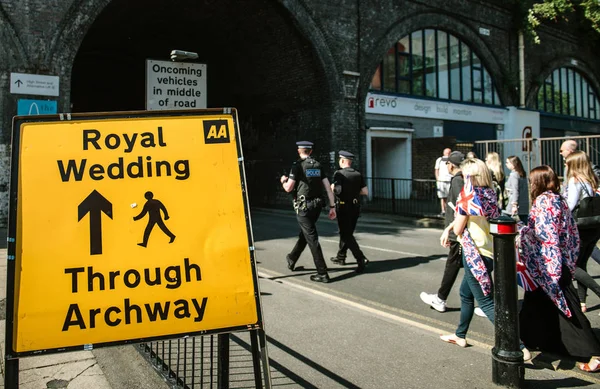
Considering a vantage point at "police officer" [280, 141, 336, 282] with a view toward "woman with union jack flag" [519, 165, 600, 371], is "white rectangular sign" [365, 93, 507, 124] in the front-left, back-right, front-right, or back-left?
back-left

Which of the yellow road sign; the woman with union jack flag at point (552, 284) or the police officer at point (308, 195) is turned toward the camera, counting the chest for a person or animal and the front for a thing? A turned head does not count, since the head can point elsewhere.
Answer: the yellow road sign

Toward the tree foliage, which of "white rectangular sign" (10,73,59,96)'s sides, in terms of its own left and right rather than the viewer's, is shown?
left

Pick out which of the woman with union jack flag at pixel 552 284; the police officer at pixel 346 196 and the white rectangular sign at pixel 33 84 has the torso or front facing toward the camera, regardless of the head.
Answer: the white rectangular sign

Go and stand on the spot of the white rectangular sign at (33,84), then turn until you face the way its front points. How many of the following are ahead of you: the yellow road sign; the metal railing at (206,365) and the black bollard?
3

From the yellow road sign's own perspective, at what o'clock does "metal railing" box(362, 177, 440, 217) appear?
The metal railing is roughly at 7 o'clock from the yellow road sign.

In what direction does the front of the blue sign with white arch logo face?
toward the camera

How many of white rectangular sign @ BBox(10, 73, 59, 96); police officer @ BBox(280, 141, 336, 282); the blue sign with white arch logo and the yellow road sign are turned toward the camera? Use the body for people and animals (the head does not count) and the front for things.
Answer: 3

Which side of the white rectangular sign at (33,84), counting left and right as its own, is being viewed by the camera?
front

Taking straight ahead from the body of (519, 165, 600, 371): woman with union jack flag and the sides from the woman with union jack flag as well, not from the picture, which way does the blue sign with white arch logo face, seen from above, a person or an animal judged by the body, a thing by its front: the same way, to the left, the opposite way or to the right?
the opposite way

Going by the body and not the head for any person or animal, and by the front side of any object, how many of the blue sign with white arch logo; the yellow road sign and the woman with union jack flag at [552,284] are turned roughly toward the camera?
2

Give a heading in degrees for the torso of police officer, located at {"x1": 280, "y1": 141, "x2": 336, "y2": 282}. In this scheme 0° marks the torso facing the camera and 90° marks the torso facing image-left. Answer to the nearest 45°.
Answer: approximately 135°

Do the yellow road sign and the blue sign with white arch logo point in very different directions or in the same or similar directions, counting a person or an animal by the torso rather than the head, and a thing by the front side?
same or similar directions

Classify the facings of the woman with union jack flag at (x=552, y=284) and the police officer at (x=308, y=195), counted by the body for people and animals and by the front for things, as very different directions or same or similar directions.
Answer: same or similar directions

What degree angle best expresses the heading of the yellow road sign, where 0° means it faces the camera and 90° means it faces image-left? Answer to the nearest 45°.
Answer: approximately 0°

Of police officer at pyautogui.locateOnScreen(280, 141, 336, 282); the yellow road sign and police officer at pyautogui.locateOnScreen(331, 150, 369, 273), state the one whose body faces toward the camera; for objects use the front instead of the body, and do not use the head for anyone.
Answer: the yellow road sign

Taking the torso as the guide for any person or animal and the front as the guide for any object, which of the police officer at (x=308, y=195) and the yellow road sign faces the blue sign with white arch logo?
the police officer

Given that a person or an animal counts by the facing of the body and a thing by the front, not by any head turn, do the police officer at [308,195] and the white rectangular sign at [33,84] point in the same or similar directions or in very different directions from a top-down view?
very different directions
